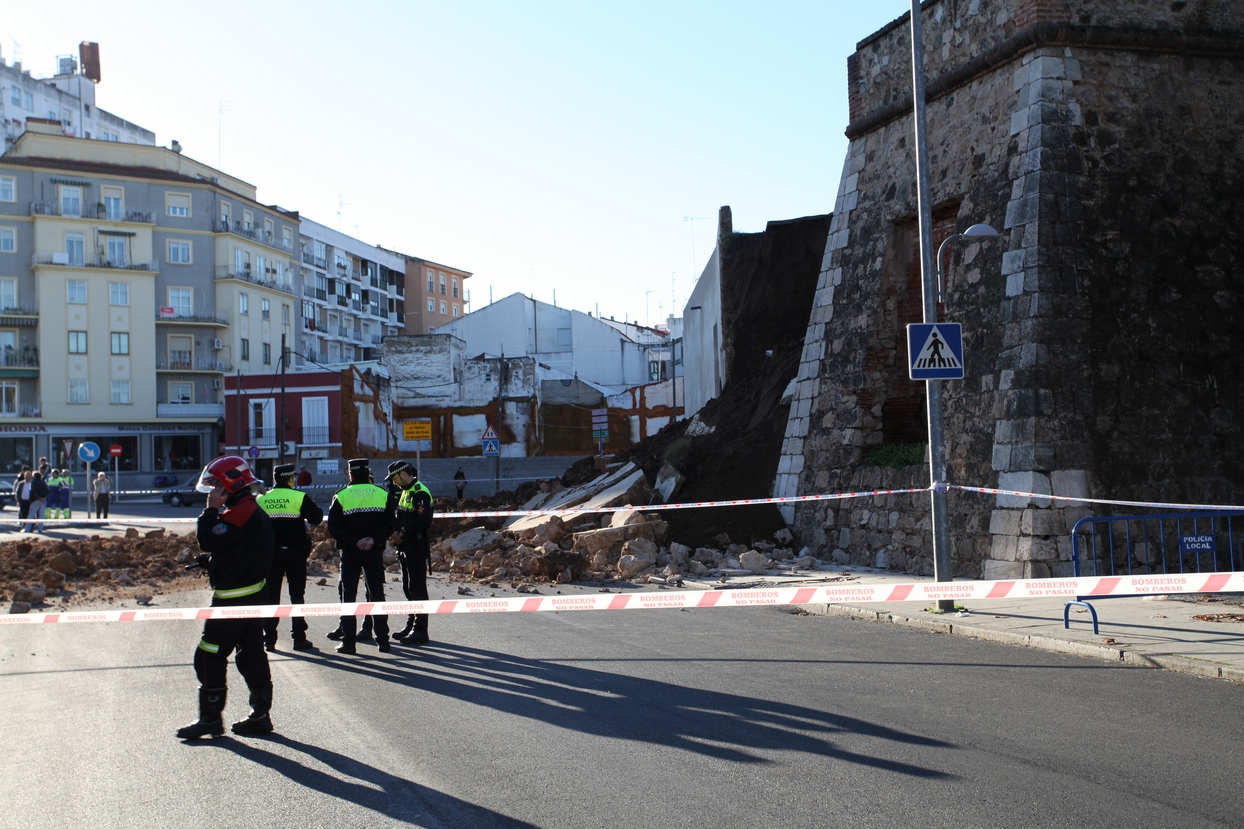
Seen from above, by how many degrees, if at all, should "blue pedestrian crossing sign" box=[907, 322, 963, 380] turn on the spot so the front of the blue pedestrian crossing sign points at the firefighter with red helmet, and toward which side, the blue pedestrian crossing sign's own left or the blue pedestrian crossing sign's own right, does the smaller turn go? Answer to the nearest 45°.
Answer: approximately 45° to the blue pedestrian crossing sign's own right

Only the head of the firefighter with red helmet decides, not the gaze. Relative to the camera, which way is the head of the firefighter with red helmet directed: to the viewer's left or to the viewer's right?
to the viewer's left

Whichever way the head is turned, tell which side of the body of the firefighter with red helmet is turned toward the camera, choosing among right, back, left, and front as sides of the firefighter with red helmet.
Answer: left

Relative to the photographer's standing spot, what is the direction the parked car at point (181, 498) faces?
facing to the left of the viewer

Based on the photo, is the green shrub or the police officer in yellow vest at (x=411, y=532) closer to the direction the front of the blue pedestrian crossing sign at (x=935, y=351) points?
the police officer in yellow vest

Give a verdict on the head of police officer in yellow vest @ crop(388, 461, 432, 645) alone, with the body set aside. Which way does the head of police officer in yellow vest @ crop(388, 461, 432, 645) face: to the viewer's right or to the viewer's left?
to the viewer's left

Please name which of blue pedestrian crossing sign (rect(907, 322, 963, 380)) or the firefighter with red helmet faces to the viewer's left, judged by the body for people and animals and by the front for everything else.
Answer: the firefighter with red helmet

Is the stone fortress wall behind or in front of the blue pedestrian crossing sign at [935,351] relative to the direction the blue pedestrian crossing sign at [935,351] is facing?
behind
